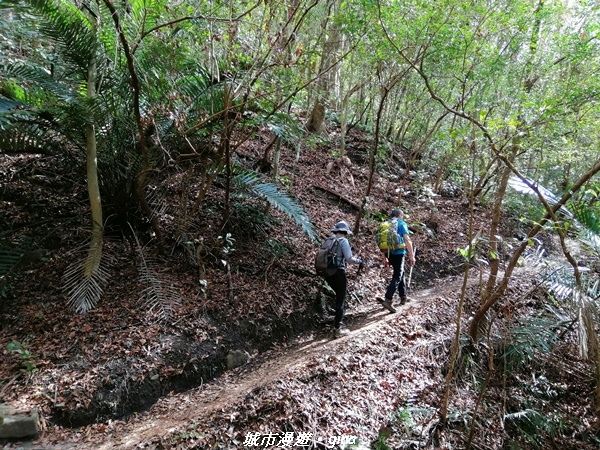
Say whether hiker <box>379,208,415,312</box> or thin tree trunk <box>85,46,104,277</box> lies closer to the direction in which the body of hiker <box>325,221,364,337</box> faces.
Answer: the hiker

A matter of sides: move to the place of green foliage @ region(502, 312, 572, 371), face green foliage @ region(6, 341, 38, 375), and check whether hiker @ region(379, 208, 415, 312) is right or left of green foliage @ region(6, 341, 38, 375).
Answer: right

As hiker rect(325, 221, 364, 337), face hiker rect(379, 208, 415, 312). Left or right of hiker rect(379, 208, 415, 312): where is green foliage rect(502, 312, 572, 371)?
right

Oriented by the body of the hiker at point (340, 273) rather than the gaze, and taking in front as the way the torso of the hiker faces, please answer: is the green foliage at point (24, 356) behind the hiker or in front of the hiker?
behind
